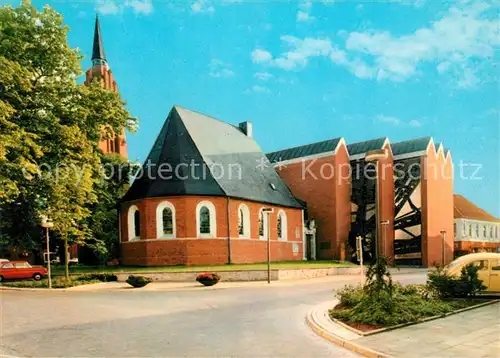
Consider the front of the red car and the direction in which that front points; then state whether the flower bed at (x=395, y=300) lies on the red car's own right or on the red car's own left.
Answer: on the red car's own right

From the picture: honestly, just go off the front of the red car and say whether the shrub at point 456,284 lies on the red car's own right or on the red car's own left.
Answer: on the red car's own right

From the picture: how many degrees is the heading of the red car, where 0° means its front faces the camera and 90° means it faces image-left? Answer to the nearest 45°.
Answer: approximately 270°
